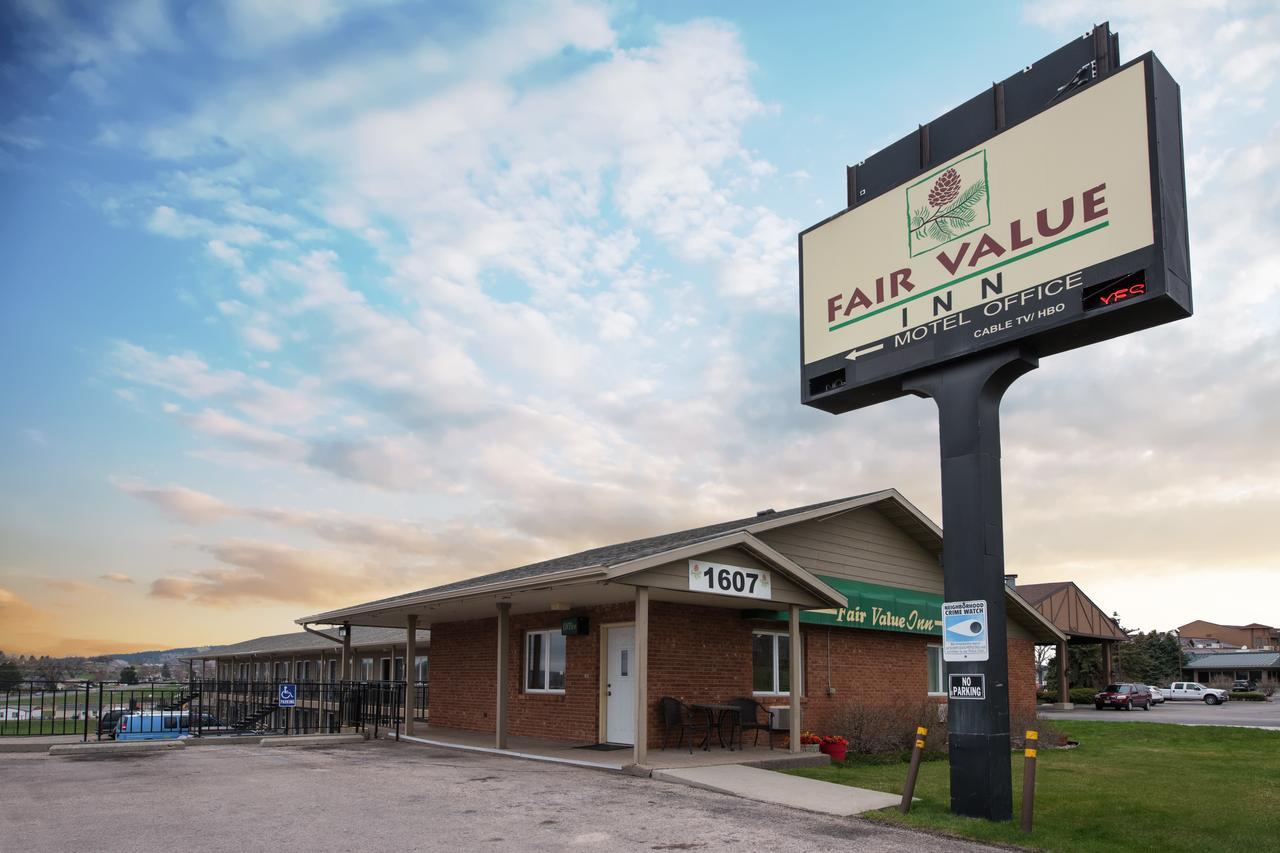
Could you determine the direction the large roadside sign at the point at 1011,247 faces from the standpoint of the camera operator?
facing the viewer and to the left of the viewer

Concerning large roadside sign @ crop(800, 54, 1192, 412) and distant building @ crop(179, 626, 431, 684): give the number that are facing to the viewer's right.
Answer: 0

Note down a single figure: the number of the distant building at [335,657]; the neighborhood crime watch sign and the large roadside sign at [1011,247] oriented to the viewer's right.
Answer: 0

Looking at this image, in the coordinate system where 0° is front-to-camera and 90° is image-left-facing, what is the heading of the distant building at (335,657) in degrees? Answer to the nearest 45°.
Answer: approximately 45°

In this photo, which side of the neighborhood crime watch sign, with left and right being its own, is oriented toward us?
front

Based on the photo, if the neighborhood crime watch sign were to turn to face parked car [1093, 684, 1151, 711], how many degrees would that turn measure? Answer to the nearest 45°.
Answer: approximately 180°

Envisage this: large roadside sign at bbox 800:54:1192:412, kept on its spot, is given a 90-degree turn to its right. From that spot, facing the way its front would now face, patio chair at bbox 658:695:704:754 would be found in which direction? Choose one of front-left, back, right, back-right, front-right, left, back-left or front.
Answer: front

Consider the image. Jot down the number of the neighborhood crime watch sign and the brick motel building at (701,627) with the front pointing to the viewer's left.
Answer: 0

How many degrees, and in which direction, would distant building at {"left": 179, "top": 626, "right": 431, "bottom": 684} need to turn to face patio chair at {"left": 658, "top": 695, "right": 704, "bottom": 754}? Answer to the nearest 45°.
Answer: approximately 45° to its left

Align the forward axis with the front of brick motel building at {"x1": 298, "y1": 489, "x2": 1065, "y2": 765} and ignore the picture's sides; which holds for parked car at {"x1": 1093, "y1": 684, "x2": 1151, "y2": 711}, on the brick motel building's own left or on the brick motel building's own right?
on the brick motel building's own left

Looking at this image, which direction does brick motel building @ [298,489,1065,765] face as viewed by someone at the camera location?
facing the viewer and to the right of the viewer
